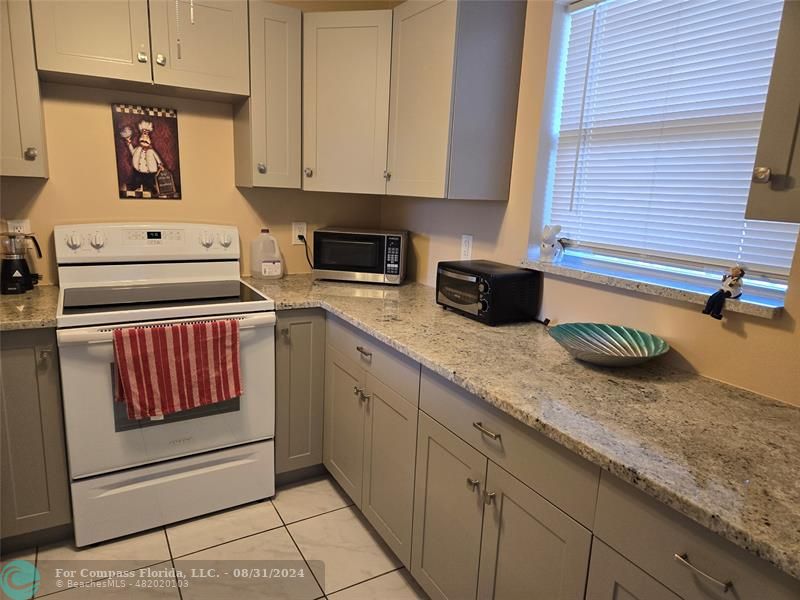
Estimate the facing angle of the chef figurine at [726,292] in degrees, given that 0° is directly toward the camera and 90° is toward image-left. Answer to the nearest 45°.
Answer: approximately 45°

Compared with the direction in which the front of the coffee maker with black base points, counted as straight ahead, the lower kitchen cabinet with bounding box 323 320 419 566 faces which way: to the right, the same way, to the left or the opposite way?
to the right

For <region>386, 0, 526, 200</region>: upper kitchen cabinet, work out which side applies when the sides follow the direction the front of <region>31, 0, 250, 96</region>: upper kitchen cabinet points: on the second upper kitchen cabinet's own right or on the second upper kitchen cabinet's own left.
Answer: on the second upper kitchen cabinet's own left

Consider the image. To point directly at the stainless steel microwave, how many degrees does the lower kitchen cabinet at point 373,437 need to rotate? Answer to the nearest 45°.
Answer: approximately 135° to its right

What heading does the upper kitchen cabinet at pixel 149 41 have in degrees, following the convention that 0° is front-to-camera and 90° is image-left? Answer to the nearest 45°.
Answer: approximately 0°

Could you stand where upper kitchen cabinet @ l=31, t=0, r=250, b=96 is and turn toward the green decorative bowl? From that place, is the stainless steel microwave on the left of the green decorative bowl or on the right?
left

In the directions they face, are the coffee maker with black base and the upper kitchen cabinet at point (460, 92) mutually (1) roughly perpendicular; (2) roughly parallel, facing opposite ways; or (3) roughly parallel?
roughly perpendicular

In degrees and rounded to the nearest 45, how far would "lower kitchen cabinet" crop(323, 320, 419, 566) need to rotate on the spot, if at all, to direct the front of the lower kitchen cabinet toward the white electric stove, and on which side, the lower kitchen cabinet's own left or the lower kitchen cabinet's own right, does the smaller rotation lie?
approximately 45° to the lower kitchen cabinet's own right

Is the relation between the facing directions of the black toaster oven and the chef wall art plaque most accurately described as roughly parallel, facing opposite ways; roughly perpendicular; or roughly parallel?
roughly perpendicular
